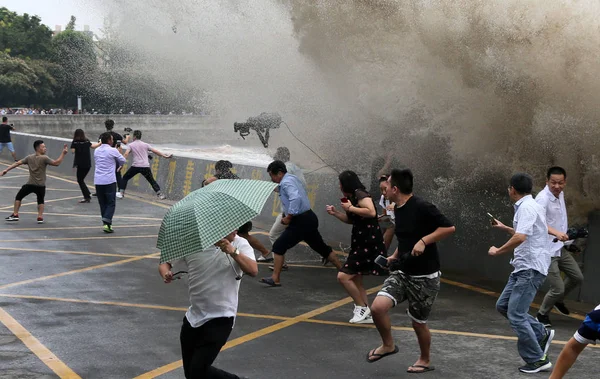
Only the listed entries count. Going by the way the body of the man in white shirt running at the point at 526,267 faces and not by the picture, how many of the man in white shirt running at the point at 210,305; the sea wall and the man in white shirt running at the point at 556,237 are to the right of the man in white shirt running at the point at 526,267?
2

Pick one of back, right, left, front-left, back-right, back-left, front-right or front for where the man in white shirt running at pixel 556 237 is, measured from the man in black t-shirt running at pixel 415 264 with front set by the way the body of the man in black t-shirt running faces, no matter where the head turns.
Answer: back

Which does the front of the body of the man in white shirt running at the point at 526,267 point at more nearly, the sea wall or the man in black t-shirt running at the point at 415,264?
the man in black t-shirt running

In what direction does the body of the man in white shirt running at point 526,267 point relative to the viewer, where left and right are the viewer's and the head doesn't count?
facing to the left of the viewer

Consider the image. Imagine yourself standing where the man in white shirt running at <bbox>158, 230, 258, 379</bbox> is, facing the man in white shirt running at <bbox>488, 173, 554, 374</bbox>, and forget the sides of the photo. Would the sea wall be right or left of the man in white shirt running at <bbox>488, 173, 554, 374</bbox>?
left

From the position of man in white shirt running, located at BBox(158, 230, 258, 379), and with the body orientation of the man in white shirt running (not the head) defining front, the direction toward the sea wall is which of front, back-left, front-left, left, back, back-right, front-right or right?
back

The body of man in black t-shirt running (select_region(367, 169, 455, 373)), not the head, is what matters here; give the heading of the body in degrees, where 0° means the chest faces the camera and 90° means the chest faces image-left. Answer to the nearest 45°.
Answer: approximately 45°
